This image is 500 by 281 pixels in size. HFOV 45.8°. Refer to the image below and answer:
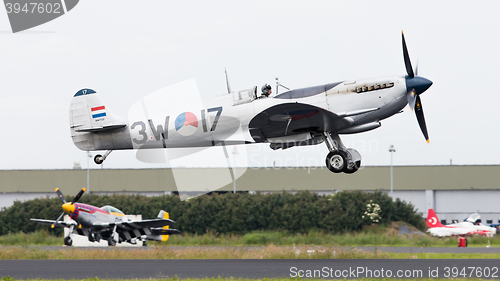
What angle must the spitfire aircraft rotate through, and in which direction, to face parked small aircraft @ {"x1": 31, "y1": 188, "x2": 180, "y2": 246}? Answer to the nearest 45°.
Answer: approximately 135° to its left

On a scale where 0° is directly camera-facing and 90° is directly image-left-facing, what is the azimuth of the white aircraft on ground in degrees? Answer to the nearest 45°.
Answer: approximately 270°

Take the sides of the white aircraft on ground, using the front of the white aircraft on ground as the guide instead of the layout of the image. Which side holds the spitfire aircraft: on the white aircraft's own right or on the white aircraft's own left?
on the white aircraft's own right

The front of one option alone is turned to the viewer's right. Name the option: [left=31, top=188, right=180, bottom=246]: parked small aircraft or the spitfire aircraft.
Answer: the spitfire aircraft

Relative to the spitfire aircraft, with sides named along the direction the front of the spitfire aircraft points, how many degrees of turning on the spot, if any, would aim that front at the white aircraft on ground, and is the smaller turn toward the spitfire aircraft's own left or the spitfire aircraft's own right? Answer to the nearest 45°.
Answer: approximately 45° to the spitfire aircraft's own left

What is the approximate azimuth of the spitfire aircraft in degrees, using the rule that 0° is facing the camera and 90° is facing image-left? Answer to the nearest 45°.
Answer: approximately 270°

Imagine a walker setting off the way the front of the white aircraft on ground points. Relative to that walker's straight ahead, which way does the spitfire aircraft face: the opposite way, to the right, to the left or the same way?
the same way
